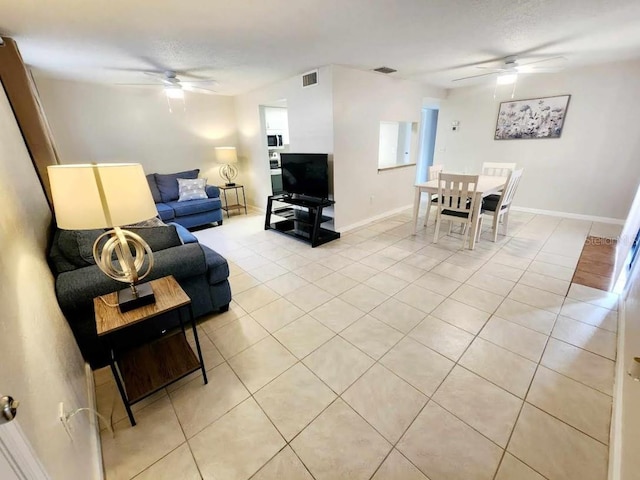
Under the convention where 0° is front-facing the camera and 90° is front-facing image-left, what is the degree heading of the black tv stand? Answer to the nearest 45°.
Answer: approximately 45°

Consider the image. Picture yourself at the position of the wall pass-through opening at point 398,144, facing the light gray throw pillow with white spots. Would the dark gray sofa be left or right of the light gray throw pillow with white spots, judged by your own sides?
left

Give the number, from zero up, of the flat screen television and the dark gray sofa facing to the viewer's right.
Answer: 1

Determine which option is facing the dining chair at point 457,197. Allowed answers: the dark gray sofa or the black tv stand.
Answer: the dark gray sofa

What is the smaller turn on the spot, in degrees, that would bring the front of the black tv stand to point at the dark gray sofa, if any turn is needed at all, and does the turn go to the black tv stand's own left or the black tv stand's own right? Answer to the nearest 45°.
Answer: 0° — it already faces it

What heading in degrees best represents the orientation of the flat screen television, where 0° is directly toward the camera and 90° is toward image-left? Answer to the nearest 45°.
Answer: approximately 45°

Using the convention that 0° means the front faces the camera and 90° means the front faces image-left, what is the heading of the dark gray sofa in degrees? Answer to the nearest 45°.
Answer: approximately 270°

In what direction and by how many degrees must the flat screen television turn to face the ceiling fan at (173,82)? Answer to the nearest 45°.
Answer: approximately 45° to its right

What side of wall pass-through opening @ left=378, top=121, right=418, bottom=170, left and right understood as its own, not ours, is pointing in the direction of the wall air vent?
right
